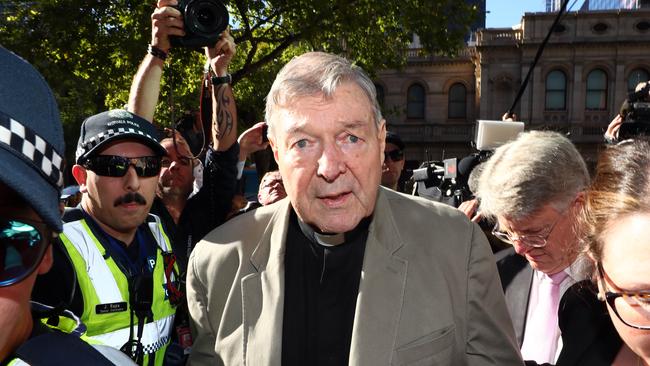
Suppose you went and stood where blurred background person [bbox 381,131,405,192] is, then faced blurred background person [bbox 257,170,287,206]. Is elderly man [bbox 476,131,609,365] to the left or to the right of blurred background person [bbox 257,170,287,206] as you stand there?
left

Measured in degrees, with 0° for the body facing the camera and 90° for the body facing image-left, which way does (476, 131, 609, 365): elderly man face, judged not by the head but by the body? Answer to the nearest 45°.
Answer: approximately 45°

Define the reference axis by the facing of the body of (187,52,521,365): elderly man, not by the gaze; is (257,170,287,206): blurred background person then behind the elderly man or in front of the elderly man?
behind

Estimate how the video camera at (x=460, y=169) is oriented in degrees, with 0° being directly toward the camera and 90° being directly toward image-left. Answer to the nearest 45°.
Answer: approximately 45°

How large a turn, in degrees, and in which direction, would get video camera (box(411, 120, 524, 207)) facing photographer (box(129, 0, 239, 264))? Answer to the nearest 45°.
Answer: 0° — it already faces them

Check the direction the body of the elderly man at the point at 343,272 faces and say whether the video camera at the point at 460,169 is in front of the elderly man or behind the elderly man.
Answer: behind

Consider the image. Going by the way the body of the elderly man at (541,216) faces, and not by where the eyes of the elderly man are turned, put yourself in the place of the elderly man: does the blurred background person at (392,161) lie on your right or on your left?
on your right
